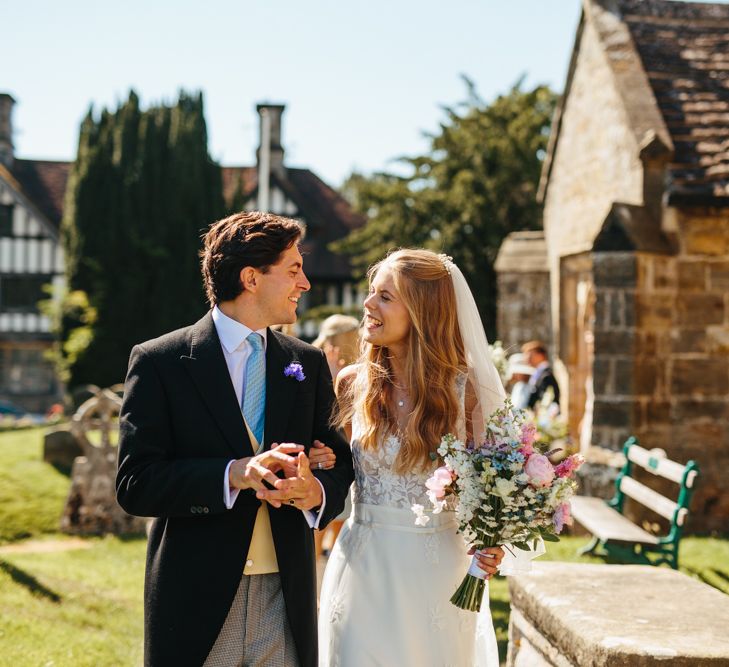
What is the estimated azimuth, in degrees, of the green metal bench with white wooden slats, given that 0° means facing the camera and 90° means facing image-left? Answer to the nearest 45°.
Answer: approximately 45°

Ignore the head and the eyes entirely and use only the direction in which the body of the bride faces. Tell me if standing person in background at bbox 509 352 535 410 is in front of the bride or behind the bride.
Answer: behind

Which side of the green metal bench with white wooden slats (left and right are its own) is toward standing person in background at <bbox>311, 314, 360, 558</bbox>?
front

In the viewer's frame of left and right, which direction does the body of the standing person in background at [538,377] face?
facing to the left of the viewer

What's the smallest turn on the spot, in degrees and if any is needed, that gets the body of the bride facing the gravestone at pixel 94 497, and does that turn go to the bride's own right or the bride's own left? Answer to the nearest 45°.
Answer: approximately 135° to the bride's own right

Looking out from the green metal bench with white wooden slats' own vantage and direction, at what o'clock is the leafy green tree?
The leafy green tree is roughly at 4 o'clock from the green metal bench with white wooden slats.

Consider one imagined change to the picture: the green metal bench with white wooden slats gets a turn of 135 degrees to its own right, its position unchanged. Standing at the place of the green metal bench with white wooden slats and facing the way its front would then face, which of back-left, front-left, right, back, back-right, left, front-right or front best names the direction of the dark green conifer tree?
front-left

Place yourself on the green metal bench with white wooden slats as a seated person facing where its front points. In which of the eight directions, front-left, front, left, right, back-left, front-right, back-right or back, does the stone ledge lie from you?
front-left

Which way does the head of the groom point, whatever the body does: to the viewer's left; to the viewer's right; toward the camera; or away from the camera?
to the viewer's right

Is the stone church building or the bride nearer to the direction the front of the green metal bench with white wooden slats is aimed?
the bride
